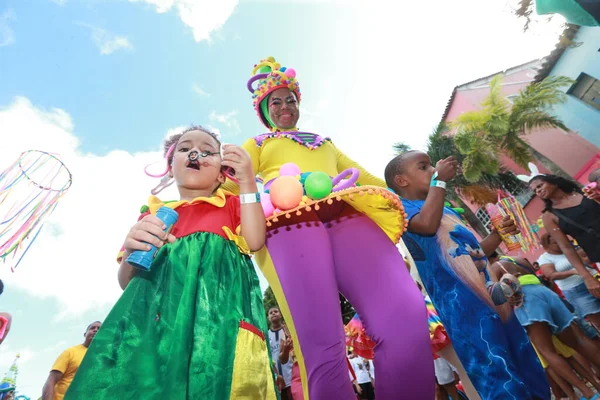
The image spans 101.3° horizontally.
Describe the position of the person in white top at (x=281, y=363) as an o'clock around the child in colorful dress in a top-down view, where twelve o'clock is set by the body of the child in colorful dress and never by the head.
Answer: The person in white top is roughly at 7 o'clock from the child in colorful dress.

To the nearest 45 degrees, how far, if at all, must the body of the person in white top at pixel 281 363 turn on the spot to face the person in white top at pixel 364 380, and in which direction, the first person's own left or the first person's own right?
approximately 135° to the first person's own left

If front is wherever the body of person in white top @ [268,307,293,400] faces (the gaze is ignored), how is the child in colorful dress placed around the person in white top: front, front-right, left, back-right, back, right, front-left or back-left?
front

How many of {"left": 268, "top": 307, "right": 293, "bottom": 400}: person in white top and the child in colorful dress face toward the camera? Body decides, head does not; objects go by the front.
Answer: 2

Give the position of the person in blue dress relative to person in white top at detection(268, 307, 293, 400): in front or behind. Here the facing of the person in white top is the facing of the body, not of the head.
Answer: in front

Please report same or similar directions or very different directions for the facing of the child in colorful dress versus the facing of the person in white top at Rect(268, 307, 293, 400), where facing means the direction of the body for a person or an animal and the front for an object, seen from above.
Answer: same or similar directions

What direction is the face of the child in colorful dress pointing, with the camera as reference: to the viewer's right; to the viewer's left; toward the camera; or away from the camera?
toward the camera

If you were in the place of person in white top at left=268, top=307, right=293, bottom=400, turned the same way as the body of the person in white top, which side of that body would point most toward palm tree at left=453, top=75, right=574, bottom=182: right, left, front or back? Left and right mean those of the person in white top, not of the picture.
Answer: left

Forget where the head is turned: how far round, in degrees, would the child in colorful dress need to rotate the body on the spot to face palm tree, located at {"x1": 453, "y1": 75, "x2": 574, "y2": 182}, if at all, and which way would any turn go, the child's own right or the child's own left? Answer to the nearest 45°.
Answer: approximately 90° to the child's own left

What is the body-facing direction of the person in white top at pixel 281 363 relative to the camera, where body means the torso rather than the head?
toward the camera
